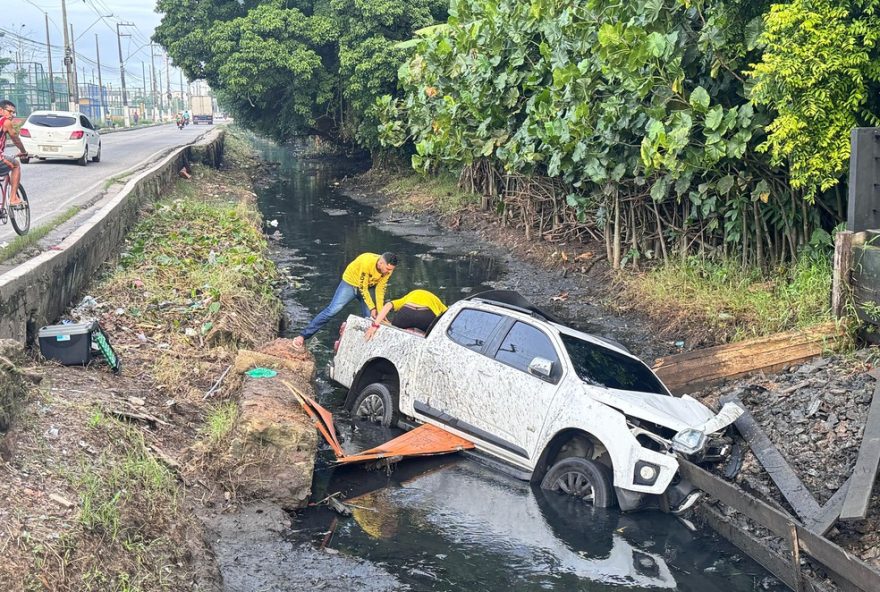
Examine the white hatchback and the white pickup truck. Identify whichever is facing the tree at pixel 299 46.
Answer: the white hatchback

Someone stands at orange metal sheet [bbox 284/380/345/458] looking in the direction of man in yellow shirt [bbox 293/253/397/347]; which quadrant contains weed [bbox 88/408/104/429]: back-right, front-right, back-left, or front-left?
back-left

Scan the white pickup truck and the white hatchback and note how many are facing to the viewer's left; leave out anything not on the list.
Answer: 0

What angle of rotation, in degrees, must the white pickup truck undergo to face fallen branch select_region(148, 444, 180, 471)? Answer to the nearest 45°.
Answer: approximately 135° to its right

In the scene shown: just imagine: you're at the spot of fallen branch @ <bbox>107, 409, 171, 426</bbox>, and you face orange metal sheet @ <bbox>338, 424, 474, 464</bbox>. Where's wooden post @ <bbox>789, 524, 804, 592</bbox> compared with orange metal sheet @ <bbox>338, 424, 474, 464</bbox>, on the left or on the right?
right

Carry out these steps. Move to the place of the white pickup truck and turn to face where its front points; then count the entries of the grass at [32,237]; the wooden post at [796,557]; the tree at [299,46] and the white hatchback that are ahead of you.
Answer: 1

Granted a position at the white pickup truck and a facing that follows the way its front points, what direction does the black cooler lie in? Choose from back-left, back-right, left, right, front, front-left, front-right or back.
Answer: back-right

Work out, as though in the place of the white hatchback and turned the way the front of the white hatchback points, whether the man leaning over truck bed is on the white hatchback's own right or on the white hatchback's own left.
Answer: on the white hatchback's own right

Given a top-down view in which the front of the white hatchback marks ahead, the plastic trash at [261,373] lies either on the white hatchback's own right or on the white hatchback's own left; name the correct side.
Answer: on the white hatchback's own right

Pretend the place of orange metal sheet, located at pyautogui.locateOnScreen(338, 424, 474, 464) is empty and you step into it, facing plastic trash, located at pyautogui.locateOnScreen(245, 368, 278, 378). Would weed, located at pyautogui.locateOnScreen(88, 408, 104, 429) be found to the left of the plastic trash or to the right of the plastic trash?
left

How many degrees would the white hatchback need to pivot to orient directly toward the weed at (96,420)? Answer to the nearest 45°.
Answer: approximately 135° to its right

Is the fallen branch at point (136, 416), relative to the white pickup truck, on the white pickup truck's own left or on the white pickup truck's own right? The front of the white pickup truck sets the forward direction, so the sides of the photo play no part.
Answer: on the white pickup truck's own right

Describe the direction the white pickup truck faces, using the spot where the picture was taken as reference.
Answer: facing the viewer and to the right of the viewer

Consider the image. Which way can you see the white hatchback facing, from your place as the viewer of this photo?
facing away from the viewer and to the right of the viewer

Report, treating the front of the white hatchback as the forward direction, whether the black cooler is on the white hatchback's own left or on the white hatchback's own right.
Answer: on the white hatchback's own right

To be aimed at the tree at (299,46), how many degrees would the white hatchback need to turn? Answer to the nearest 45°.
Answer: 0° — it already faces it
